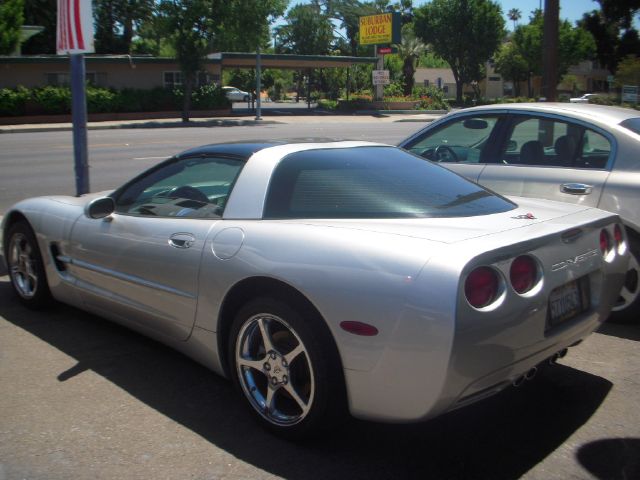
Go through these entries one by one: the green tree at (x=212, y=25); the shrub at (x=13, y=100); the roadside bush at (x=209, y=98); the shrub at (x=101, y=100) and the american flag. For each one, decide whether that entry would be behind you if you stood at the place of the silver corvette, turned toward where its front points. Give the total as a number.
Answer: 0

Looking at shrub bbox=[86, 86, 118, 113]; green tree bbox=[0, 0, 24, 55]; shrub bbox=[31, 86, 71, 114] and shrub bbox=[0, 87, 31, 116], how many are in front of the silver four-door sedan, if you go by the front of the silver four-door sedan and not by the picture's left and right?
4

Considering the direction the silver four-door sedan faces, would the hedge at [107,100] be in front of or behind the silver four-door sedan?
in front

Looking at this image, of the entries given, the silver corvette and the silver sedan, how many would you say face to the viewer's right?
0

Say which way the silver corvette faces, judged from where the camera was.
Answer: facing away from the viewer and to the left of the viewer

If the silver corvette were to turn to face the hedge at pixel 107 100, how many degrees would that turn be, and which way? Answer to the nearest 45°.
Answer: approximately 45° to its right

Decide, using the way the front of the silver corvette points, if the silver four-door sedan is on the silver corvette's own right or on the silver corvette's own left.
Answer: on the silver corvette's own right

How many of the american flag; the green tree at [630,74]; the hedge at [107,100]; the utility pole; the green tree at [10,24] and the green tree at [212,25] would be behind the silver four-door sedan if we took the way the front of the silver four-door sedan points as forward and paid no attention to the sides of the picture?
0

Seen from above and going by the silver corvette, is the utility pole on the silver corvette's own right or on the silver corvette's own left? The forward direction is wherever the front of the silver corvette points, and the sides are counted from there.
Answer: on the silver corvette's own right

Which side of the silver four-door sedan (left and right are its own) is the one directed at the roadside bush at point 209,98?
front

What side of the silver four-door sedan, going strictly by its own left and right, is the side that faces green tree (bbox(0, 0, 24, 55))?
front

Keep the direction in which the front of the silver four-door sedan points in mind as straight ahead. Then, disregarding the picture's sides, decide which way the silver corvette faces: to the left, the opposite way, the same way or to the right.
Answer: the same way

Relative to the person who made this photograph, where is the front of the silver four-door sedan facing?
facing away from the viewer and to the left of the viewer

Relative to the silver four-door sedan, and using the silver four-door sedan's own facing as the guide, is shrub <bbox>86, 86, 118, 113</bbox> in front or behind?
in front

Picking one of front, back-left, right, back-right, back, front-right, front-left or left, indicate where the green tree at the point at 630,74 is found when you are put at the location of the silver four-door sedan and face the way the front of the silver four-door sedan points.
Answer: front-right
